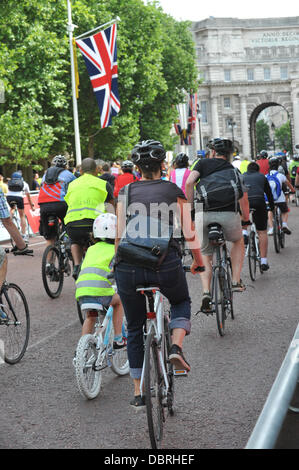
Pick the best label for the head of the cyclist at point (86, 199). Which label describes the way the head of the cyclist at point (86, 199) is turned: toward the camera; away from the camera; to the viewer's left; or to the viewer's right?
away from the camera

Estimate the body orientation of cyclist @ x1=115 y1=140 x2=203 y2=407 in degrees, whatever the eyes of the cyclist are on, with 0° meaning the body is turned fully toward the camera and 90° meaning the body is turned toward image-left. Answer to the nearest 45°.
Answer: approximately 180°

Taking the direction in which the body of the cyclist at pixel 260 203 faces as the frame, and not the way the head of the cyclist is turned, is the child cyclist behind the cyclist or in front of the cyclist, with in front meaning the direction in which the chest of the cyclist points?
behind

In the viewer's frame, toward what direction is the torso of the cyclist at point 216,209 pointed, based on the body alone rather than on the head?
away from the camera

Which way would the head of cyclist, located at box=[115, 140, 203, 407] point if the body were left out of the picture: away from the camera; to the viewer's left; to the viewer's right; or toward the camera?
away from the camera

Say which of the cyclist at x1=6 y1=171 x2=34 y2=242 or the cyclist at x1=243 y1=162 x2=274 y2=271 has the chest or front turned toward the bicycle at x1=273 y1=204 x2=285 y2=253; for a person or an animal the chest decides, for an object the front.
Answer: the cyclist at x1=243 y1=162 x2=274 y2=271

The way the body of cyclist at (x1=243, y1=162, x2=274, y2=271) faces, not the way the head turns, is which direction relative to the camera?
away from the camera

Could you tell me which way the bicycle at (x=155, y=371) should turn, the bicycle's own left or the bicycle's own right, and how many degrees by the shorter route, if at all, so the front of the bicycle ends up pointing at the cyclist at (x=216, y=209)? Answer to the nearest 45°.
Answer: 0° — it already faces them

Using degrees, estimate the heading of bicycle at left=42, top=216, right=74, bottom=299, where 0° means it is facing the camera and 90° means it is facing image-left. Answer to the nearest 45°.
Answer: approximately 225°

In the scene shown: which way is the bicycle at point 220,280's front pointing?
away from the camera

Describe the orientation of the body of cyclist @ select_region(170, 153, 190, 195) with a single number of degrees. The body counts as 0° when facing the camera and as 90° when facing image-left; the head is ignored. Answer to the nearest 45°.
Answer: approximately 180°
